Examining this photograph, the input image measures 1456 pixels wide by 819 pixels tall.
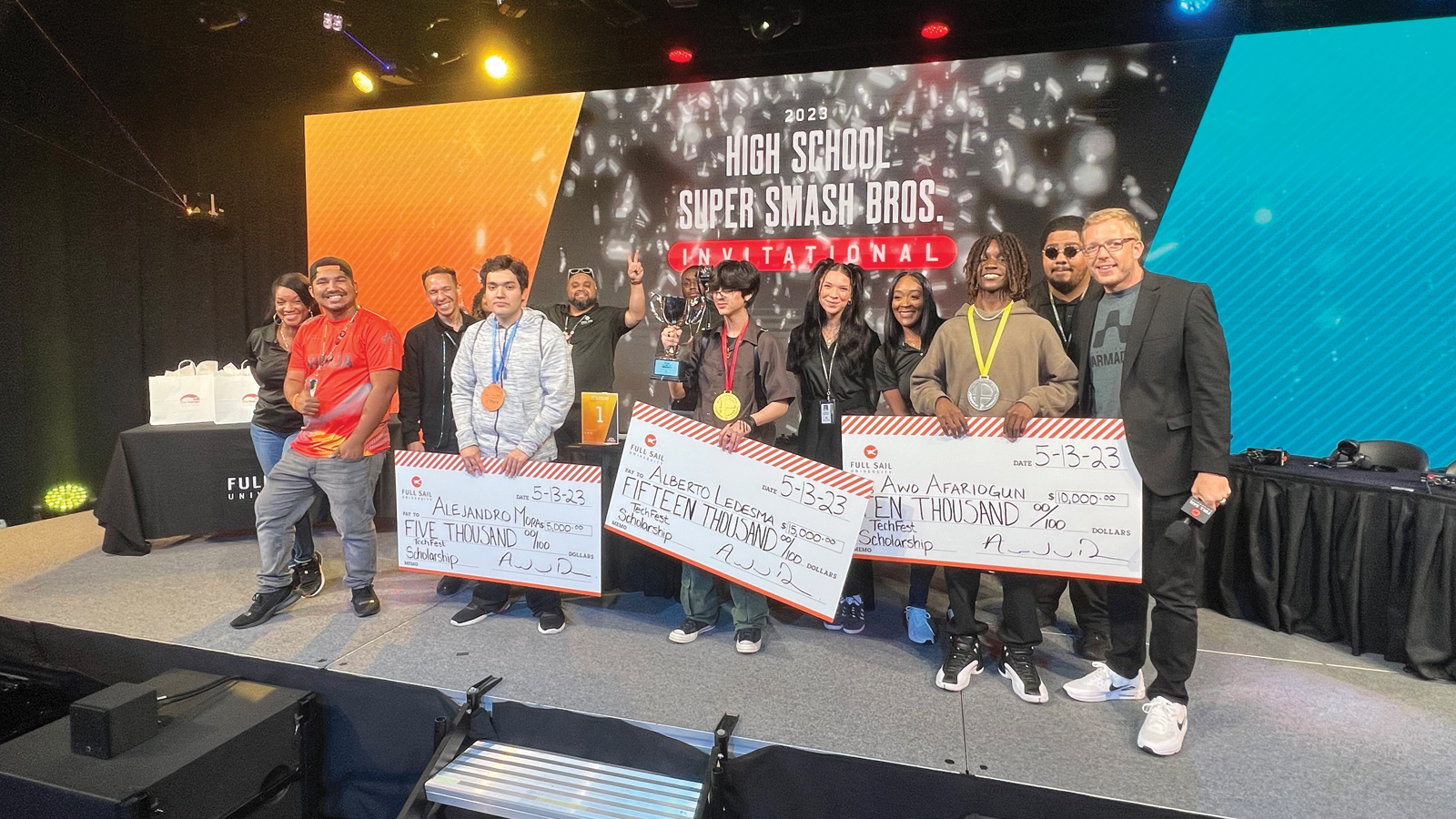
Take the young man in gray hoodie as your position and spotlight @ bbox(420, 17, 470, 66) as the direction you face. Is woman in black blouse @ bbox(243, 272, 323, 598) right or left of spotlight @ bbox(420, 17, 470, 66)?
left

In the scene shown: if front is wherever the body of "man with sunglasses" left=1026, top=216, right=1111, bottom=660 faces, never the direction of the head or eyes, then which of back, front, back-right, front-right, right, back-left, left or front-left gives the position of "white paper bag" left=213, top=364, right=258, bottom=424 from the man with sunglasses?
right

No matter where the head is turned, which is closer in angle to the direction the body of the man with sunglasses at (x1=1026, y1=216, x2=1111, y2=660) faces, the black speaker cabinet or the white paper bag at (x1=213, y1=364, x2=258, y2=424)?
the black speaker cabinet

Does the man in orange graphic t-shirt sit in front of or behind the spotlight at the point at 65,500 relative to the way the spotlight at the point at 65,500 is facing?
in front

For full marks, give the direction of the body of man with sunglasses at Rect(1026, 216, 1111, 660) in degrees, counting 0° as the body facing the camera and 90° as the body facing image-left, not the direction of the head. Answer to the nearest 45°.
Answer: approximately 0°
